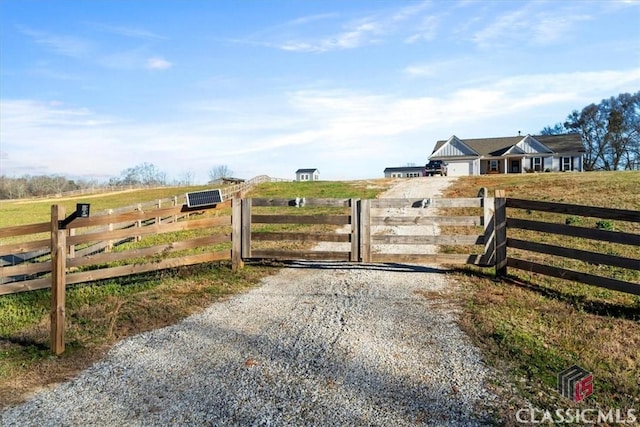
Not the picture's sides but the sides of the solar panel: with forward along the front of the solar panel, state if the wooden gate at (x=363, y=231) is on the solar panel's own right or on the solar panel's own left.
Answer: on the solar panel's own left

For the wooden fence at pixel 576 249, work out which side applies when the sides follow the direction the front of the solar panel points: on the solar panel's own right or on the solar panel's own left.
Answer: on the solar panel's own left

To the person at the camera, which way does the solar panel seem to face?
facing the viewer
